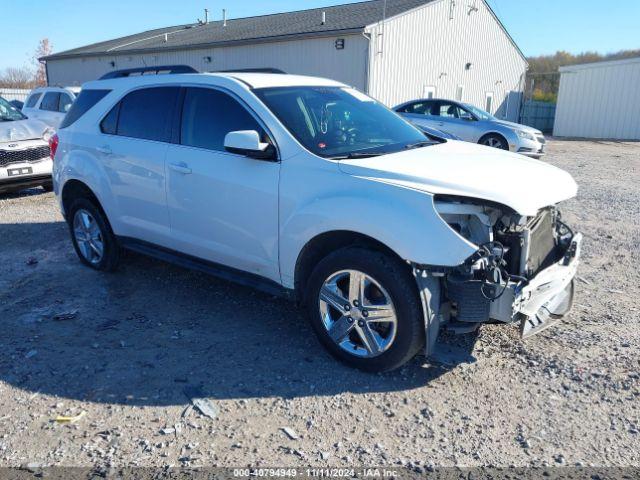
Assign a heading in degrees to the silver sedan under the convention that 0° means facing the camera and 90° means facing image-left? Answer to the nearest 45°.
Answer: approximately 315°

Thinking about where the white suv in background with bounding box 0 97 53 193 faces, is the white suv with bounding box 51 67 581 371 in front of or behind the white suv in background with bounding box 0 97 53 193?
in front

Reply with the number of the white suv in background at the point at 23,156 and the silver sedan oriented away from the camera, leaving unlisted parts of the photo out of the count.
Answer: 0

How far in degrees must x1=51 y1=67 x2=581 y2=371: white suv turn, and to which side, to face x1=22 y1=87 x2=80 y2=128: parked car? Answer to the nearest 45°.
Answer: approximately 180°

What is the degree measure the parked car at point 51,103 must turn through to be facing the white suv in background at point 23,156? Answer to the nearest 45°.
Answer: approximately 45° to its right

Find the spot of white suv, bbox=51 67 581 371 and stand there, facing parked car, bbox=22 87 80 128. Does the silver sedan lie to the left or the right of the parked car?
right

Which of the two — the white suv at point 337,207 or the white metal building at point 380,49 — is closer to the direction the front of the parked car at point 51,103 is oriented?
the white suv

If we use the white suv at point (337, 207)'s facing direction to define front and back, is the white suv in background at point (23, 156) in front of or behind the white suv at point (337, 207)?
behind

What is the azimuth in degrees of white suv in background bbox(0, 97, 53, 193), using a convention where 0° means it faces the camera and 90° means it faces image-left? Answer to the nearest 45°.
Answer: approximately 315°

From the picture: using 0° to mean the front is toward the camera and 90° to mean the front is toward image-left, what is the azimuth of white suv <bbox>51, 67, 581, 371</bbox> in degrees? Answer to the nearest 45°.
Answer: approximately 315°
